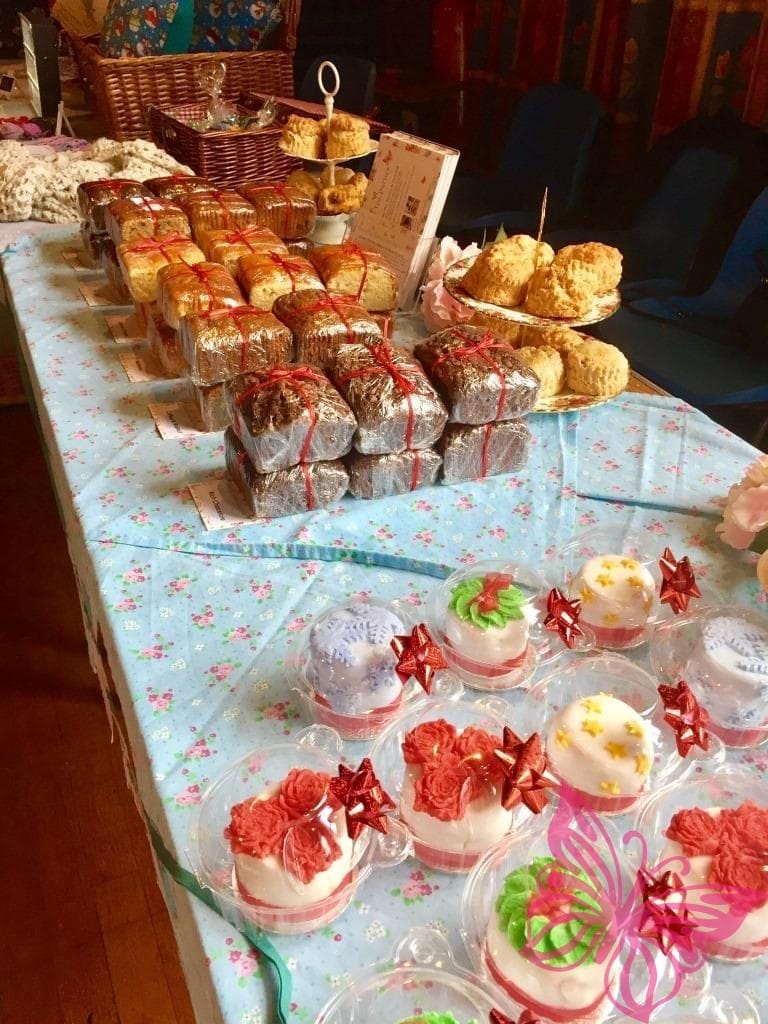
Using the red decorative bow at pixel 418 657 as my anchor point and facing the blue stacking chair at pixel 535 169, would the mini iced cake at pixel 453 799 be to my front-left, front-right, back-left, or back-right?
back-right
